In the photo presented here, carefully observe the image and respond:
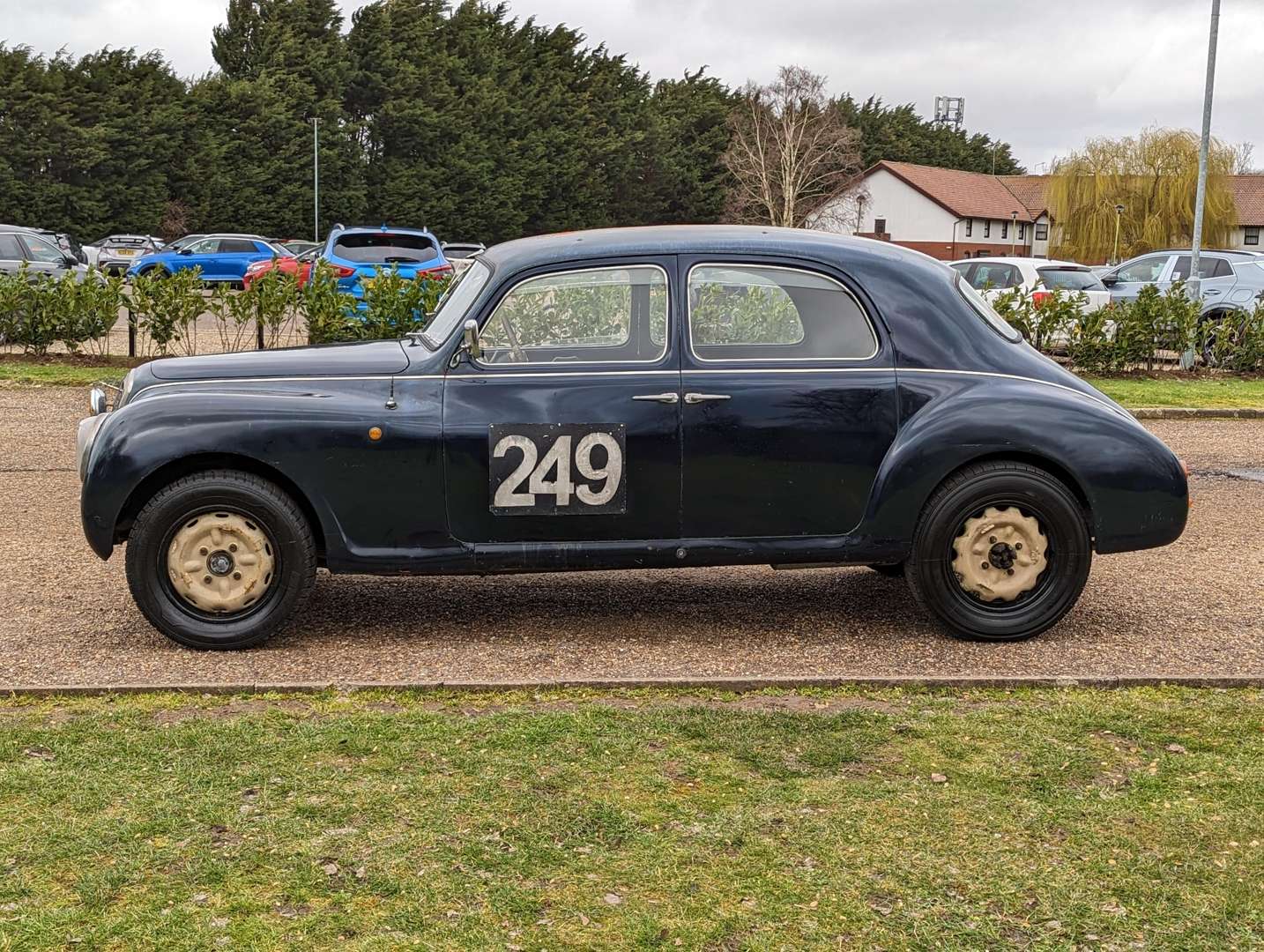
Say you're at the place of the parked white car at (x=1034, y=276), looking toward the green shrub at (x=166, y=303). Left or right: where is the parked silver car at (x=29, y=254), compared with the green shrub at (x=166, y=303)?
right

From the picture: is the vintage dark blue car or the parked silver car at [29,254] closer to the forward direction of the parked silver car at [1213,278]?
the parked silver car

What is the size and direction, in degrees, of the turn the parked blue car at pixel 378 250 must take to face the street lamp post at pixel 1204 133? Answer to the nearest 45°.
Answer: approximately 90° to its right

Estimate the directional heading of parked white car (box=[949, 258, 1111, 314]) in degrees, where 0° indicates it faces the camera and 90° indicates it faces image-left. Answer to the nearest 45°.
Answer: approximately 135°

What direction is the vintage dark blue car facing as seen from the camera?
to the viewer's left

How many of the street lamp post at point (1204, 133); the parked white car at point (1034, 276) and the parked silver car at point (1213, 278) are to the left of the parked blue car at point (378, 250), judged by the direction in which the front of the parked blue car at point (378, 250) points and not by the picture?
0

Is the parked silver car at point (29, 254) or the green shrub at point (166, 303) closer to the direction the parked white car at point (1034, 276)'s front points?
the parked silver car

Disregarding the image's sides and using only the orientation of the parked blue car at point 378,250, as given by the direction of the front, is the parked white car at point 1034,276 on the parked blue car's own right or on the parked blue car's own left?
on the parked blue car's own right

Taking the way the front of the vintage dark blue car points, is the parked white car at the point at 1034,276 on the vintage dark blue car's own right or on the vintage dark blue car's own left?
on the vintage dark blue car's own right

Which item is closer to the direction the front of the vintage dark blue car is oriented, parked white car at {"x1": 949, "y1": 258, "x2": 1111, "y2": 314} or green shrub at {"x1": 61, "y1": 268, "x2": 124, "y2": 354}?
the green shrub

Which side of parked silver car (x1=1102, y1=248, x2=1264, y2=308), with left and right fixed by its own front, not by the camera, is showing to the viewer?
left

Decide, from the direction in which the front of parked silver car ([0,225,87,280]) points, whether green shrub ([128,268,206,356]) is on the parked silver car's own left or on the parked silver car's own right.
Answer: on the parked silver car's own right

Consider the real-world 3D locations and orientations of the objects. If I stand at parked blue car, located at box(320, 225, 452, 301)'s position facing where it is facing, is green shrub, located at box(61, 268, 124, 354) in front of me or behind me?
behind

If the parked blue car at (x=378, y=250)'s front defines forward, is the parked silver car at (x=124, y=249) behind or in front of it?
in front

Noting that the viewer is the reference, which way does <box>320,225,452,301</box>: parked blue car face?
facing away from the viewer

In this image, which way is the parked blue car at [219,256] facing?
to the viewer's left

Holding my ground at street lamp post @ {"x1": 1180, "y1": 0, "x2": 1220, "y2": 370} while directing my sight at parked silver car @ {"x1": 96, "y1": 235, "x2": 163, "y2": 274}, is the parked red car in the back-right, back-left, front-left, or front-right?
front-left

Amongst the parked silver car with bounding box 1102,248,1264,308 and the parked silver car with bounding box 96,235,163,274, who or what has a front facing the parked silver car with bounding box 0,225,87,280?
the parked silver car with bounding box 1102,248,1264,308
